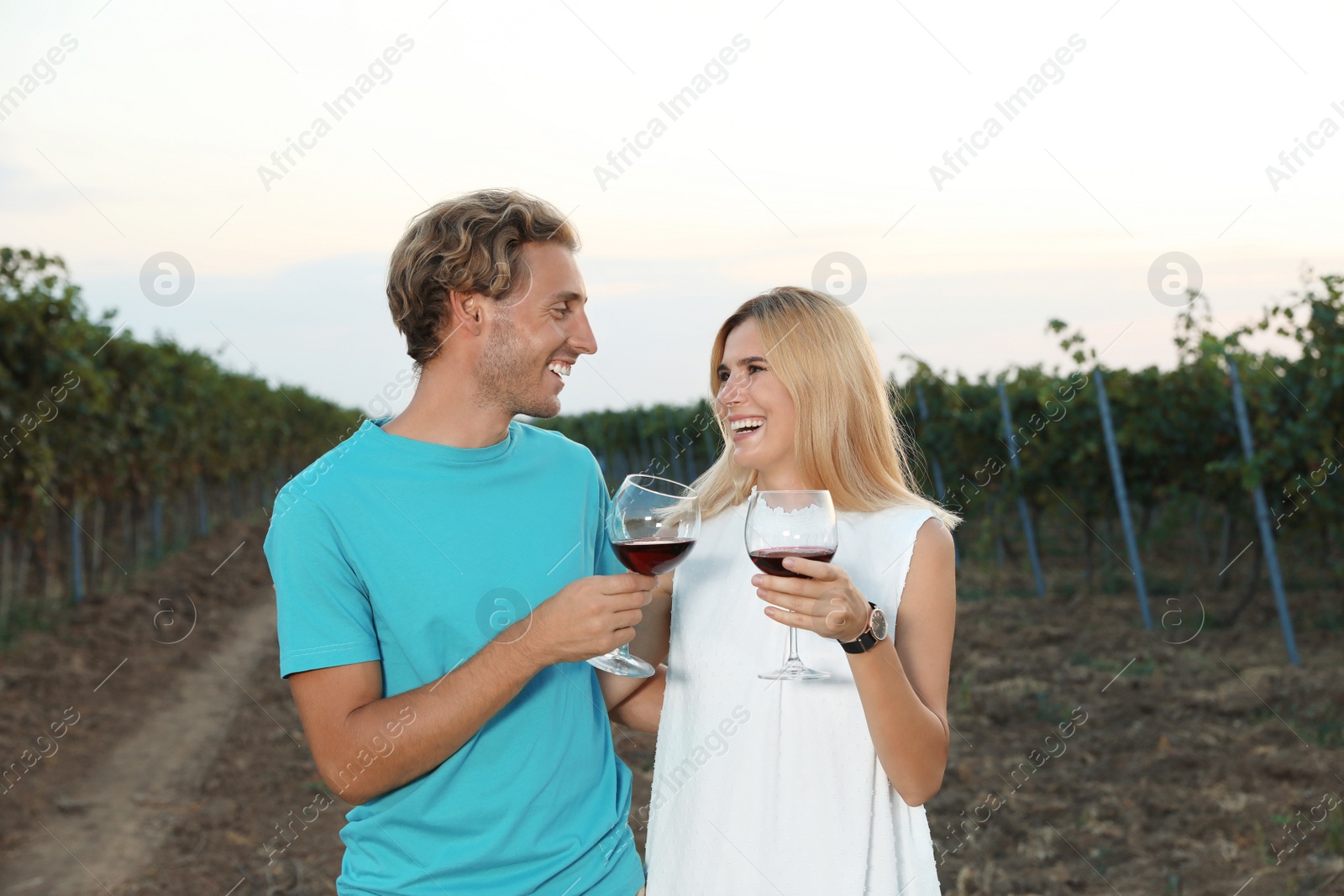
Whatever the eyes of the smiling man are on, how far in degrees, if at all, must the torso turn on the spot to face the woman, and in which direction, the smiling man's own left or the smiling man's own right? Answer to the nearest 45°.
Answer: approximately 45° to the smiling man's own left

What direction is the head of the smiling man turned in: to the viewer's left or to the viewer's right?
to the viewer's right

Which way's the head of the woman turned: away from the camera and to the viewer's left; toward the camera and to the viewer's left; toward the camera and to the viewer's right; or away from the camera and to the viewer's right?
toward the camera and to the viewer's left

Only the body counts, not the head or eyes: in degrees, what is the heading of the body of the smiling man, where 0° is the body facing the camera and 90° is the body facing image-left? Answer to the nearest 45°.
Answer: approximately 315°
